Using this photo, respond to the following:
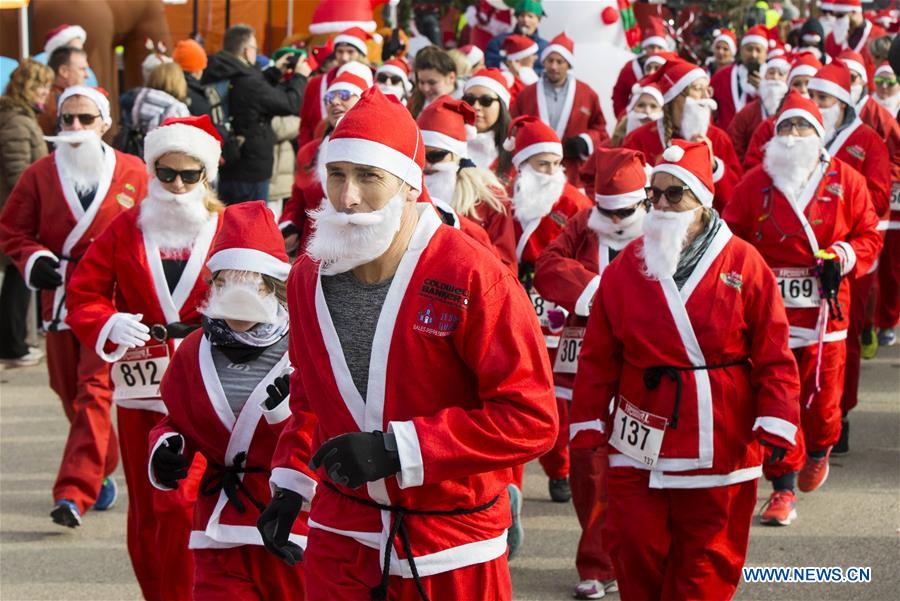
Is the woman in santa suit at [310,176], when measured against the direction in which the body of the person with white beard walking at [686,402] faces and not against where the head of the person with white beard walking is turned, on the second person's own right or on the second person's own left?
on the second person's own right

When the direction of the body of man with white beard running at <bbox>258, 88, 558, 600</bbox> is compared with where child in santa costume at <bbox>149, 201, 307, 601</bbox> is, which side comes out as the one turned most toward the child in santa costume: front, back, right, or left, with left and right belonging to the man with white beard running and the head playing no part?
right

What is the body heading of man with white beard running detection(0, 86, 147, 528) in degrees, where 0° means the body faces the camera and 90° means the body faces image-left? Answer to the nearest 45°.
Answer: approximately 0°

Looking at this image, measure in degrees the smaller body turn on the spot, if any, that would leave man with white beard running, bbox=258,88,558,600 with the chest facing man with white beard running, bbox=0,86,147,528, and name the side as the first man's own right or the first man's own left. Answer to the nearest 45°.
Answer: approximately 90° to the first man's own right

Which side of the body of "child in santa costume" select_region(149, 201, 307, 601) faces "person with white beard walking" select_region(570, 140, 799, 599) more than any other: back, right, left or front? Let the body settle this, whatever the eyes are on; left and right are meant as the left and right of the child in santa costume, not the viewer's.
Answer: left

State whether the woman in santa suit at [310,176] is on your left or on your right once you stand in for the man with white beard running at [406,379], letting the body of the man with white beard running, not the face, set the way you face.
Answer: on your right
